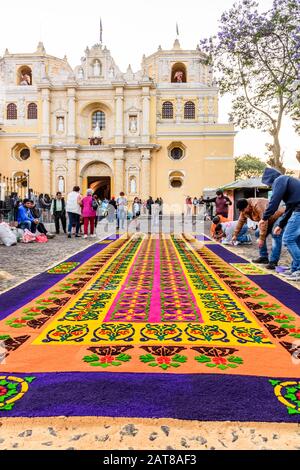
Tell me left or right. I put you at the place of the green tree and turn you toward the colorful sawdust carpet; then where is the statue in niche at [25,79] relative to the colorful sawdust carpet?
right

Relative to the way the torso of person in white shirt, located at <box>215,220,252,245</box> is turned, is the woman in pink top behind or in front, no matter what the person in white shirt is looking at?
in front

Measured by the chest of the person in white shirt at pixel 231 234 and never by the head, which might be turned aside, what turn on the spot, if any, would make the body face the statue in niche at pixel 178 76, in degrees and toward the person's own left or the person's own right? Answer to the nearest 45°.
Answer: approximately 90° to the person's own right

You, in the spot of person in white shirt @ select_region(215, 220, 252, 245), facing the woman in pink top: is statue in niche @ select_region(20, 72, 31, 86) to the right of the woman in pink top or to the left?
right

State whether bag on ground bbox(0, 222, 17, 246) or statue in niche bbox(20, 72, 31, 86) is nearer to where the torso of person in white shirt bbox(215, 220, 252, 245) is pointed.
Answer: the bag on ground

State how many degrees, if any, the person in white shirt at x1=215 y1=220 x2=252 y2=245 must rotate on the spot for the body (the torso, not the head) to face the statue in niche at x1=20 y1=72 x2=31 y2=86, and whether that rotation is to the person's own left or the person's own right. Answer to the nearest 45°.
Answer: approximately 45° to the person's own right

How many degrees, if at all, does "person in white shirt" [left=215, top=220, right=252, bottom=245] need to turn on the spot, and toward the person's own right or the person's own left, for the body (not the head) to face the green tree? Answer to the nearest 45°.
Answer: approximately 90° to the person's own right

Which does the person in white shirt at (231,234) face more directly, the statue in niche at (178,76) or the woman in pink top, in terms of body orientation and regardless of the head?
the woman in pink top

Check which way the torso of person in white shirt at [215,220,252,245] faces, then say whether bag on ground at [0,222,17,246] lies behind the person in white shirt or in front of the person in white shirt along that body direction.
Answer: in front

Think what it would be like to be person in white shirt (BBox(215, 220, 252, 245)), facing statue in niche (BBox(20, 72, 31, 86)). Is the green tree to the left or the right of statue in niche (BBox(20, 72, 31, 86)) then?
right

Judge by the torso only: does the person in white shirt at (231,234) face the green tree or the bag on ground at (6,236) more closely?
the bag on ground

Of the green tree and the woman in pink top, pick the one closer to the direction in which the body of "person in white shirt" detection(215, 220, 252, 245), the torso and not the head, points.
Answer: the woman in pink top

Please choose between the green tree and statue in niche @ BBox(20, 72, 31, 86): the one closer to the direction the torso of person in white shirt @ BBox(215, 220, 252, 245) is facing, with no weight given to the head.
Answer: the statue in niche

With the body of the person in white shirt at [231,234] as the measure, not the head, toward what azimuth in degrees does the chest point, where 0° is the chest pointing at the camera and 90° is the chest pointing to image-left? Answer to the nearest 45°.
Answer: approximately 90°

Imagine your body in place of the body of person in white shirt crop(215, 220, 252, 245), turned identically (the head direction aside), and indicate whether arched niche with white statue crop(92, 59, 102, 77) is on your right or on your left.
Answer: on your right
